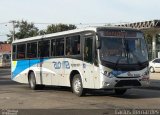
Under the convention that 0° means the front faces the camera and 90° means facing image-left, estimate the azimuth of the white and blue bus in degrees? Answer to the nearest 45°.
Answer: approximately 315°
